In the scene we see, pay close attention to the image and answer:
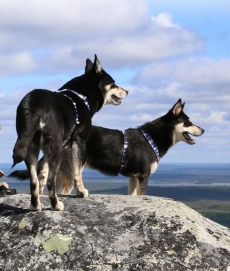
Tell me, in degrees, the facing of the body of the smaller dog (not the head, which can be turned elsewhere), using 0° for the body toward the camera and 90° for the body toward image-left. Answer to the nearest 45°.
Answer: approximately 270°

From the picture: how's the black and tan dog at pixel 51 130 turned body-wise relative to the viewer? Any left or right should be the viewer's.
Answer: facing away from the viewer and to the right of the viewer

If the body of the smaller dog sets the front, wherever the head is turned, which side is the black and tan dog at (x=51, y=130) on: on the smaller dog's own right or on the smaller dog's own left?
on the smaller dog's own right
